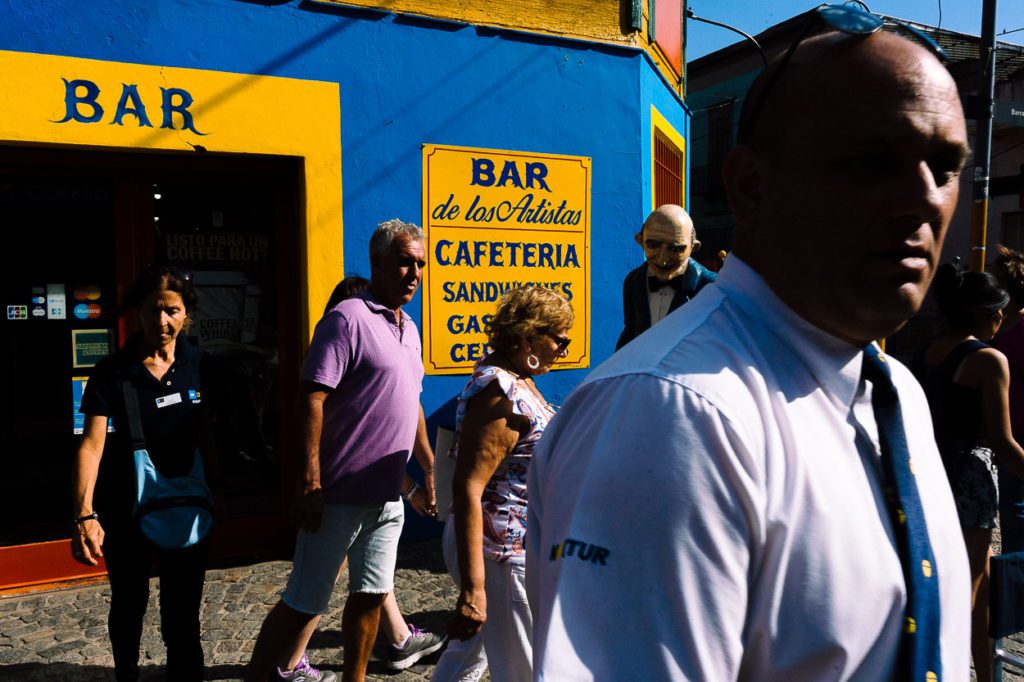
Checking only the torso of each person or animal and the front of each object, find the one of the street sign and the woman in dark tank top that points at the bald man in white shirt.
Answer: the street sign

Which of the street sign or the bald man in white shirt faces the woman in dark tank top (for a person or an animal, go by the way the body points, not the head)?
the street sign

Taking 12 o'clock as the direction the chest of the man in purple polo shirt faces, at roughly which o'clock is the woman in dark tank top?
The woman in dark tank top is roughly at 11 o'clock from the man in purple polo shirt.

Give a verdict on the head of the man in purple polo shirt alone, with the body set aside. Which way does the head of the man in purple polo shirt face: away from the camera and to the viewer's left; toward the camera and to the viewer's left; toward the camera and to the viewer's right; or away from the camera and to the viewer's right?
toward the camera and to the viewer's right

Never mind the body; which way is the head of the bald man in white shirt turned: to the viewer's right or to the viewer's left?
to the viewer's right

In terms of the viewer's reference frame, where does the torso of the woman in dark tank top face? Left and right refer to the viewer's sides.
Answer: facing away from the viewer and to the right of the viewer

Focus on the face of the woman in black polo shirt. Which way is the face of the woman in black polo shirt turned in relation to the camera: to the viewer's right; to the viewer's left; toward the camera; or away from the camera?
toward the camera

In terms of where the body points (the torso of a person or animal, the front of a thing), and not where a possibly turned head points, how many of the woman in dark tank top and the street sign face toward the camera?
1

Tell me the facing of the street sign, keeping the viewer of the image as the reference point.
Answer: facing the viewer

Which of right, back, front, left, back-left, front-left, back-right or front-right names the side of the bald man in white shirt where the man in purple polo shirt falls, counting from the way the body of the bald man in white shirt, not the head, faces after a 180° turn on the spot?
front

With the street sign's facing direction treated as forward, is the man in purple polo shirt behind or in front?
in front

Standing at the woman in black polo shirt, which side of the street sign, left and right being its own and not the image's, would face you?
front

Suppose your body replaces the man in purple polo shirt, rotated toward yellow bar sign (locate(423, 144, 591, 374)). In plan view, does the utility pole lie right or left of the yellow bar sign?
right

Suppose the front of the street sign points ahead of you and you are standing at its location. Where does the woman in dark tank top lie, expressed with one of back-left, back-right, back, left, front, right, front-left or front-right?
front

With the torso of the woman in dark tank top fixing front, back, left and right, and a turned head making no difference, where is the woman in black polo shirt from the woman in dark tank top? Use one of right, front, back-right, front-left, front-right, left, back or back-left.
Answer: back

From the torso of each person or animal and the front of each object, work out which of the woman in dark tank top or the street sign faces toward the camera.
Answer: the street sign
